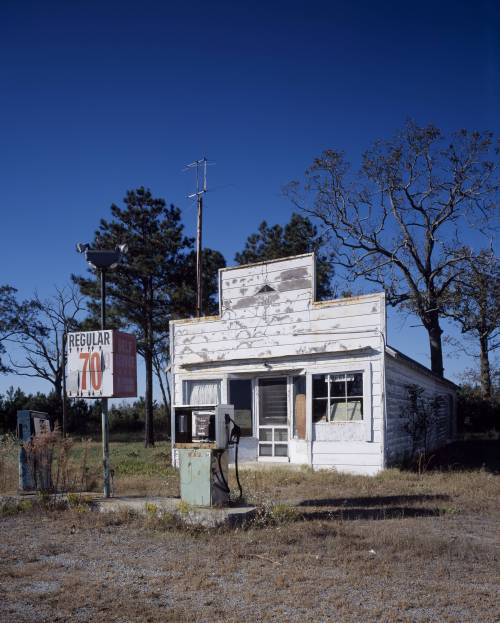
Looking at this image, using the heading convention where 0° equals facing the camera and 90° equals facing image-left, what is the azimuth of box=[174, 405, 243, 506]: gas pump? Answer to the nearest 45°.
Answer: approximately 45°

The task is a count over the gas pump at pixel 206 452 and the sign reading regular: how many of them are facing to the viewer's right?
0

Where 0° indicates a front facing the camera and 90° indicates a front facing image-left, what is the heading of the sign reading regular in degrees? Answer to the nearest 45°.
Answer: approximately 45°

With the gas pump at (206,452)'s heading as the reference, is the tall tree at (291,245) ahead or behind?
behind

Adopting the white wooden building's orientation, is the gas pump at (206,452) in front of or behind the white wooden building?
in front

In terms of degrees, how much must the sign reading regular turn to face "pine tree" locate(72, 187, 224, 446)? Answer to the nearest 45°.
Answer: approximately 135° to its right

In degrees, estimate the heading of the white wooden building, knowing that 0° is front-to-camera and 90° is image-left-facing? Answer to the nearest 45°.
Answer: approximately 45°

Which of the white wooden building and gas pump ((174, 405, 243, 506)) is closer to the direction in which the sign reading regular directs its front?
the gas pump

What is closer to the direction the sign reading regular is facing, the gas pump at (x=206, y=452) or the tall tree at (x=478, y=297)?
the gas pump

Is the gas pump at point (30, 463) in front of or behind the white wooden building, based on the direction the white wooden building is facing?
in front

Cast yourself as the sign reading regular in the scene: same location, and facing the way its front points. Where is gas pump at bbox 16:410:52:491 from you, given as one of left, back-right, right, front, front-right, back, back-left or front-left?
right
